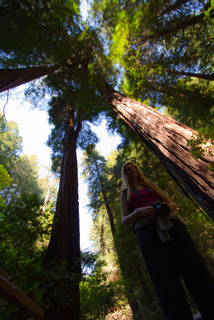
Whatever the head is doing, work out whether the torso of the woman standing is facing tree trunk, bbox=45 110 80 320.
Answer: no

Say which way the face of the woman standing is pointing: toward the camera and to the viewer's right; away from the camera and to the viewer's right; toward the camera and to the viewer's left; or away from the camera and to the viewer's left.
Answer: toward the camera and to the viewer's left

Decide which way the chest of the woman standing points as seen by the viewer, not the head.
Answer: toward the camera
